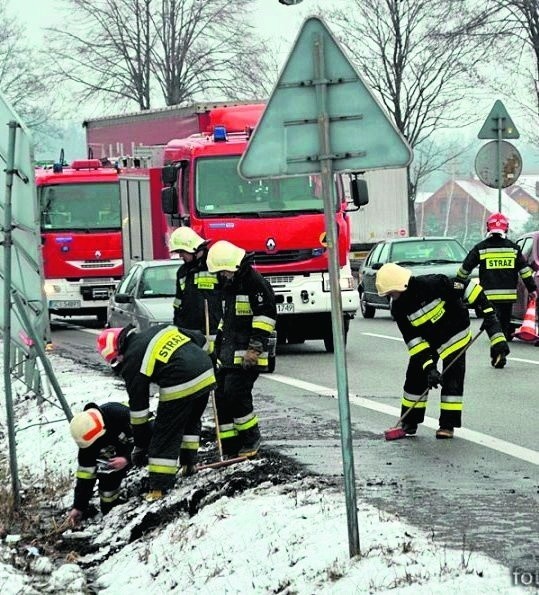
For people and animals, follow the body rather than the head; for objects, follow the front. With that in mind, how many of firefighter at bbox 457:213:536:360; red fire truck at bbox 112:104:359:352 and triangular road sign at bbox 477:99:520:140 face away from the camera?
2

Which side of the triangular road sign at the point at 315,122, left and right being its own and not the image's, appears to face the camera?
back

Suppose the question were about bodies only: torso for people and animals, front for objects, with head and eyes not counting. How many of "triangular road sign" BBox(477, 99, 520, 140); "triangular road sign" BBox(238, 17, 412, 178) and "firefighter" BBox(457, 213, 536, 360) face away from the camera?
3

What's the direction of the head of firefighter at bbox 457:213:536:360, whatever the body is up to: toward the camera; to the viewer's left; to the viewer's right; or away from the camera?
away from the camera

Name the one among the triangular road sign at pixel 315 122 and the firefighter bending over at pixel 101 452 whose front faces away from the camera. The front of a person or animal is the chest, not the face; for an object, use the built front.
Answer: the triangular road sign

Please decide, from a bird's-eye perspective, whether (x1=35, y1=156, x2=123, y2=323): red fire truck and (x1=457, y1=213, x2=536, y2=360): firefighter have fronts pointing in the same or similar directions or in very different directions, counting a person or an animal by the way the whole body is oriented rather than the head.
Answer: very different directions

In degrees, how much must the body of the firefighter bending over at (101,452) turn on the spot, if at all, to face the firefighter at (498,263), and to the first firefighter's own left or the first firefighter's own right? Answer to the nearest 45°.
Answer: approximately 180°

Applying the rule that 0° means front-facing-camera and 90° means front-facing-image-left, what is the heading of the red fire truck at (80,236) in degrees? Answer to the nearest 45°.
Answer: approximately 0°

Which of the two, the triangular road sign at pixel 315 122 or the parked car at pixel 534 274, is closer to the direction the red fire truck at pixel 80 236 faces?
the triangular road sign

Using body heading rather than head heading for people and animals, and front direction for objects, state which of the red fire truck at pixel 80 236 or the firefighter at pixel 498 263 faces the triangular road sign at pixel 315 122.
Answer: the red fire truck

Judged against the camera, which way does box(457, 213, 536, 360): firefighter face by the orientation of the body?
away from the camera

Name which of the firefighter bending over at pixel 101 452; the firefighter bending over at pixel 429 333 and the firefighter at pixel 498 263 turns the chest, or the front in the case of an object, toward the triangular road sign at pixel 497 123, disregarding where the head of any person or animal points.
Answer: the firefighter
